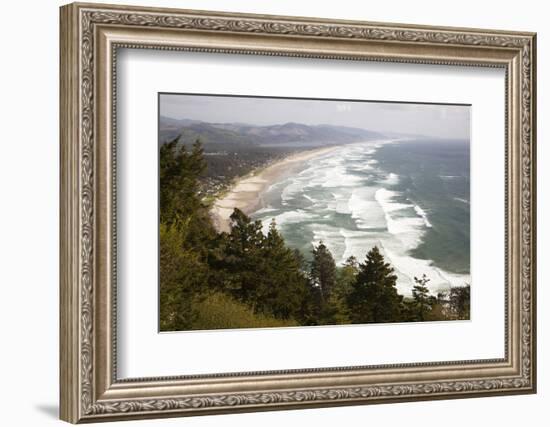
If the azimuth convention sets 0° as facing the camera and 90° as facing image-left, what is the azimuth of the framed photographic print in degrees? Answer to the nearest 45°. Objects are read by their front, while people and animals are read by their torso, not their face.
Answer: approximately 315°
